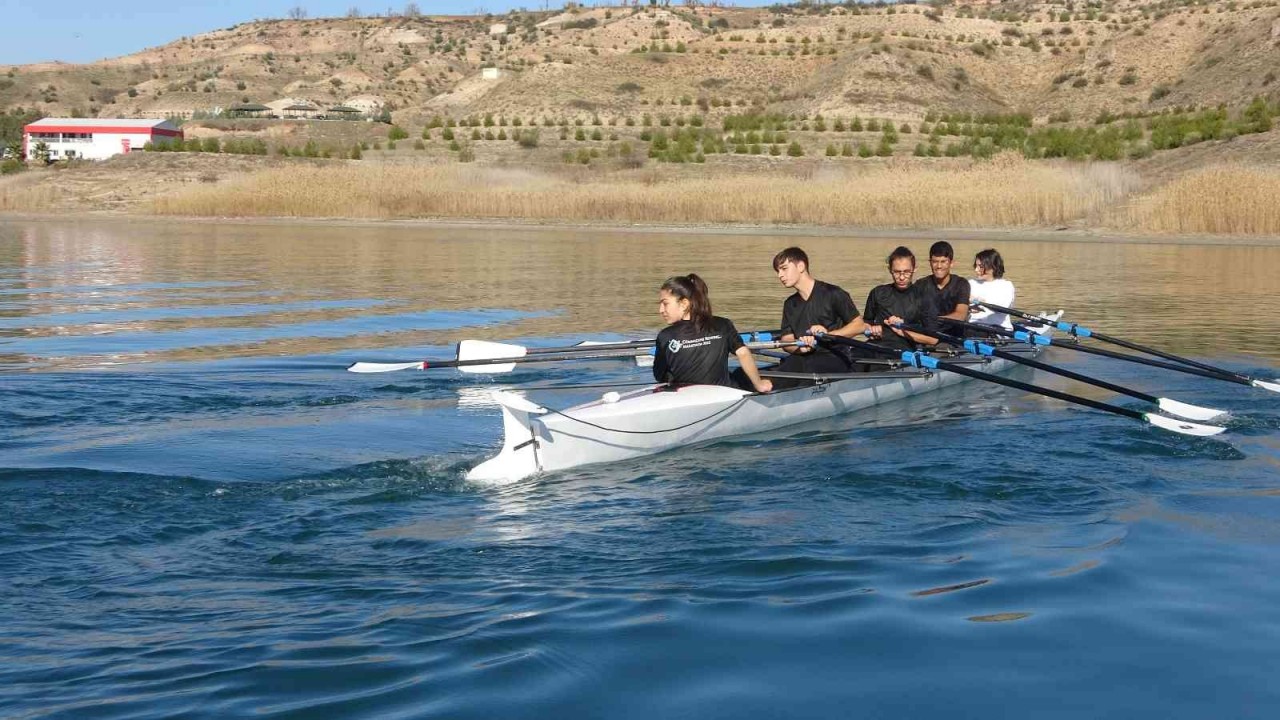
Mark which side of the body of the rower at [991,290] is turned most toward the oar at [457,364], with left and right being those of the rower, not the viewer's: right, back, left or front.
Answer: front

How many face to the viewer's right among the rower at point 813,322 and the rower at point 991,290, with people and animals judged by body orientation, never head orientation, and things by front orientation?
0

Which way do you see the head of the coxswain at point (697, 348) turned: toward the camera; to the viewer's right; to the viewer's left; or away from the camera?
to the viewer's left

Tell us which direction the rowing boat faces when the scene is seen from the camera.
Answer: facing away from the viewer and to the right of the viewer

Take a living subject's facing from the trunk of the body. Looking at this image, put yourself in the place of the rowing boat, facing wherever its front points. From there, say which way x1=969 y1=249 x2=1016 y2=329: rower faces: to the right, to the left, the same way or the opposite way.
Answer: the opposite way

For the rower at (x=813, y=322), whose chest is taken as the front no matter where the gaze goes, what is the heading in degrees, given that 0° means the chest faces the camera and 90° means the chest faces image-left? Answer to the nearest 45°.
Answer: approximately 45°

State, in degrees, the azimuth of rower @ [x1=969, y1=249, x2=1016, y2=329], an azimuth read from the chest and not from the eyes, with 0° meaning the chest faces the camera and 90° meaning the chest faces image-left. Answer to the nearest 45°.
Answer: approximately 45°

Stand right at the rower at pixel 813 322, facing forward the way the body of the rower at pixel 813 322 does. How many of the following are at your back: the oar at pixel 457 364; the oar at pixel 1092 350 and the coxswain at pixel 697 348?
1

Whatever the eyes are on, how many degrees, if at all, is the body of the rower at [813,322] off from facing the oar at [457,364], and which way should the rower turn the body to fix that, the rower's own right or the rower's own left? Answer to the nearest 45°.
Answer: approximately 45° to the rower's own right
